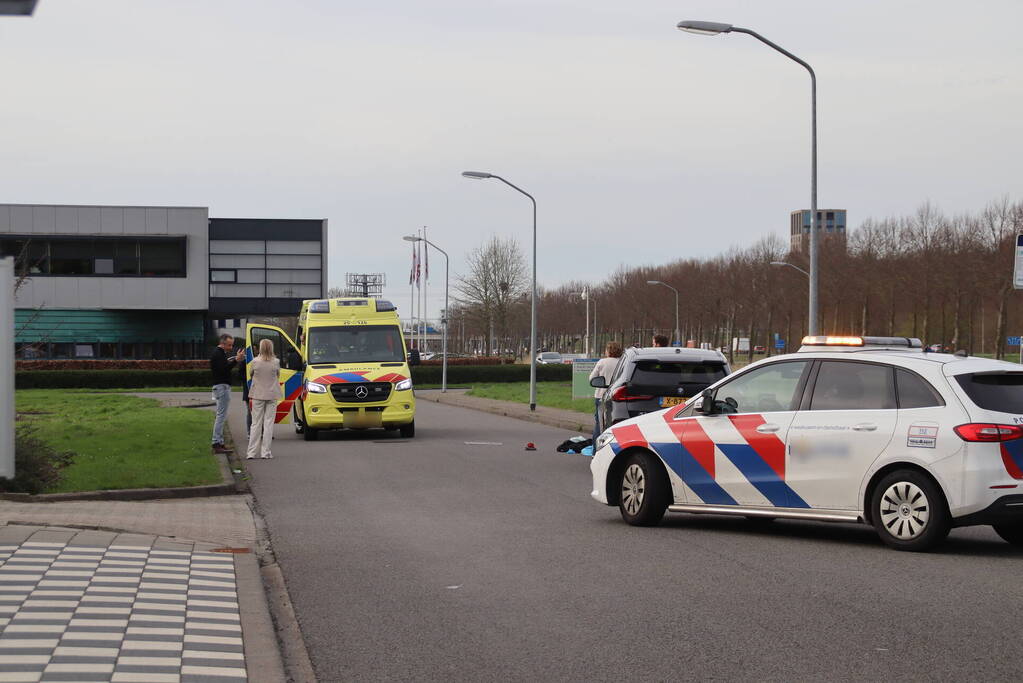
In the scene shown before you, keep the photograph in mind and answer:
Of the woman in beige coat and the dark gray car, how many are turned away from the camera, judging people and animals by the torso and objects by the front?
2

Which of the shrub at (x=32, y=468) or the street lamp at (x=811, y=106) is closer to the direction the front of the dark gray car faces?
the street lamp

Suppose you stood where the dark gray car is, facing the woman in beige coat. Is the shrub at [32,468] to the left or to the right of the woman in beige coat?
left

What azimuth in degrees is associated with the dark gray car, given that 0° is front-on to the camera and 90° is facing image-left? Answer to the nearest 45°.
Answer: approximately 180°

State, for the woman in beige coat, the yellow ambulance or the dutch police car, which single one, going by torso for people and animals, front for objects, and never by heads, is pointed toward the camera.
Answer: the yellow ambulance

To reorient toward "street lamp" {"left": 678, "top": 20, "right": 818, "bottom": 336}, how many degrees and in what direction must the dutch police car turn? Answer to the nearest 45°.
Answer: approximately 45° to its right

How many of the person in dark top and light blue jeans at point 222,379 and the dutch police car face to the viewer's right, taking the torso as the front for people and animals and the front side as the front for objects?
1

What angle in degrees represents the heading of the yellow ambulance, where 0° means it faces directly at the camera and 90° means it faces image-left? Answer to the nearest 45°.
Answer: approximately 0°

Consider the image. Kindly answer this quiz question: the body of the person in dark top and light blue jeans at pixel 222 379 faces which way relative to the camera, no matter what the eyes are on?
to the viewer's right

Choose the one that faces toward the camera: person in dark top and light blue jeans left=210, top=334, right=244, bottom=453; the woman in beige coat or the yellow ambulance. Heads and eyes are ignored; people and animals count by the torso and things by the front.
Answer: the yellow ambulance
